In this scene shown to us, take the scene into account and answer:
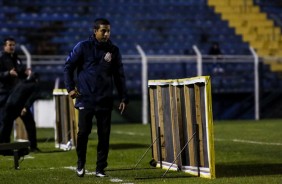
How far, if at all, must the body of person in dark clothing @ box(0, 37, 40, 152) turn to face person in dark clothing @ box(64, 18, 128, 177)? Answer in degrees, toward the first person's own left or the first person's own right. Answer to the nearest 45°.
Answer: approximately 45° to the first person's own right

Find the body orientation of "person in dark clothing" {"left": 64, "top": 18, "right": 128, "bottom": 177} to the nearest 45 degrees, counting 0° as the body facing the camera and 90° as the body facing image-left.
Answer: approximately 315°

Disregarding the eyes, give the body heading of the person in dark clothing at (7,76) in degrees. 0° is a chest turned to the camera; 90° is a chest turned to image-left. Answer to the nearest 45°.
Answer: approximately 315°

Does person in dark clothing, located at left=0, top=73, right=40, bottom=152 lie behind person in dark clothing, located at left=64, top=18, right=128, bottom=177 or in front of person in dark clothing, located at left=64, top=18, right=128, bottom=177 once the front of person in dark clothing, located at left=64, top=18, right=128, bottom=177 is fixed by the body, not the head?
behind
